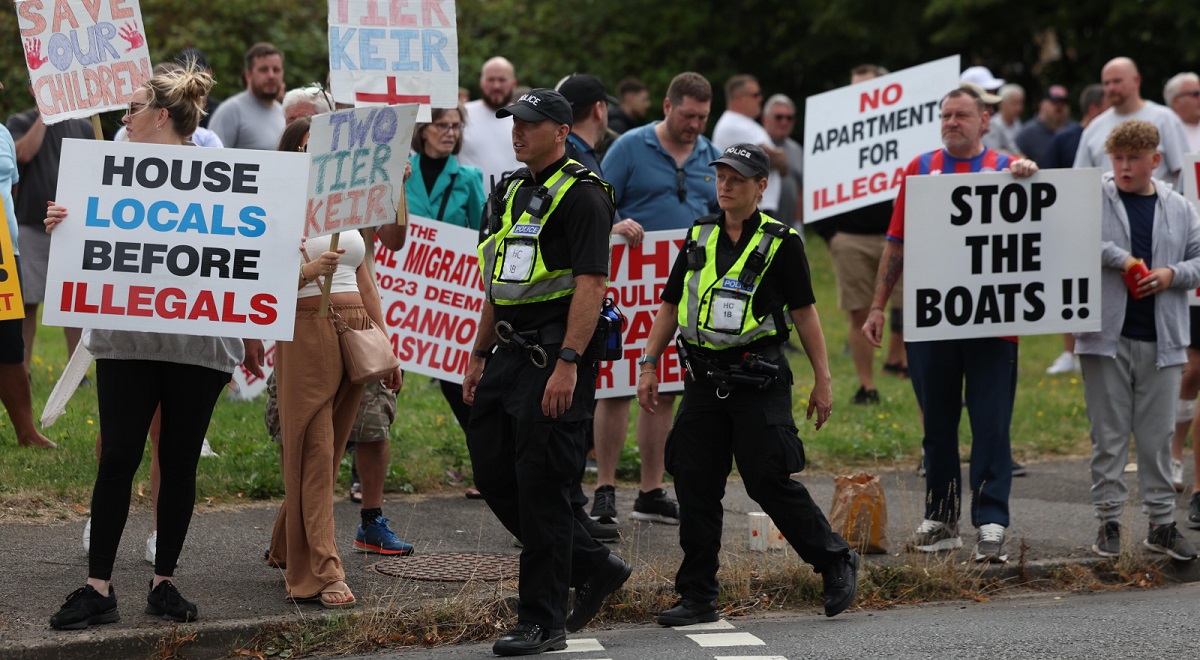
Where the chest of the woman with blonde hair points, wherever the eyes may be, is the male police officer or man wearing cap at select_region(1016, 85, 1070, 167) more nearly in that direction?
the male police officer

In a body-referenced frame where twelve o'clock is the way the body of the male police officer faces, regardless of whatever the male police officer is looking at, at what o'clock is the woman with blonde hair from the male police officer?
The woman with blonde hair is roughly at 2 o'clock from the male police officer.

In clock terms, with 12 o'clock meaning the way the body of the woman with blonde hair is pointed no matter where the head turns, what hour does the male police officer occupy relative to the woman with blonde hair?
The male police officer is roughly at 10 o'clock from the woman with blonde hair.

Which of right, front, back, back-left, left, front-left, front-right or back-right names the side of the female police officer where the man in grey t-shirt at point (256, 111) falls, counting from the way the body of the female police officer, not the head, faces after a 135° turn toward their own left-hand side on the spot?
back-left

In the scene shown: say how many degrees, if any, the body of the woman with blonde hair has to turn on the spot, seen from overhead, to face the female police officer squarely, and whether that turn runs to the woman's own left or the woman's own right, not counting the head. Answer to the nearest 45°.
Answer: approximately 90° to the woman's own left

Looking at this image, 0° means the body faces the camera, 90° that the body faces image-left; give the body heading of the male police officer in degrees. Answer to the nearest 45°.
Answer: approximately 45°

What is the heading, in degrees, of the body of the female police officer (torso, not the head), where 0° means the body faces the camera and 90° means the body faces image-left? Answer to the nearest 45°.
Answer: approximately 45°

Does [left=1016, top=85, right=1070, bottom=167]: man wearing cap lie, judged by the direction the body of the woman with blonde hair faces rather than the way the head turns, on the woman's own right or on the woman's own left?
on the woman's own left
